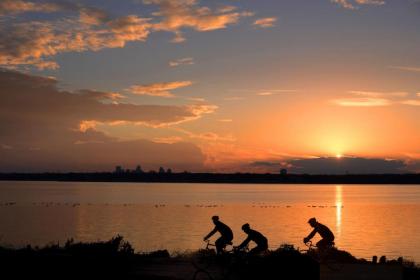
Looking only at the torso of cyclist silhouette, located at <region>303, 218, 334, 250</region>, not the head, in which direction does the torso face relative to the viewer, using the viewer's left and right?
facing to the left of the viewer
